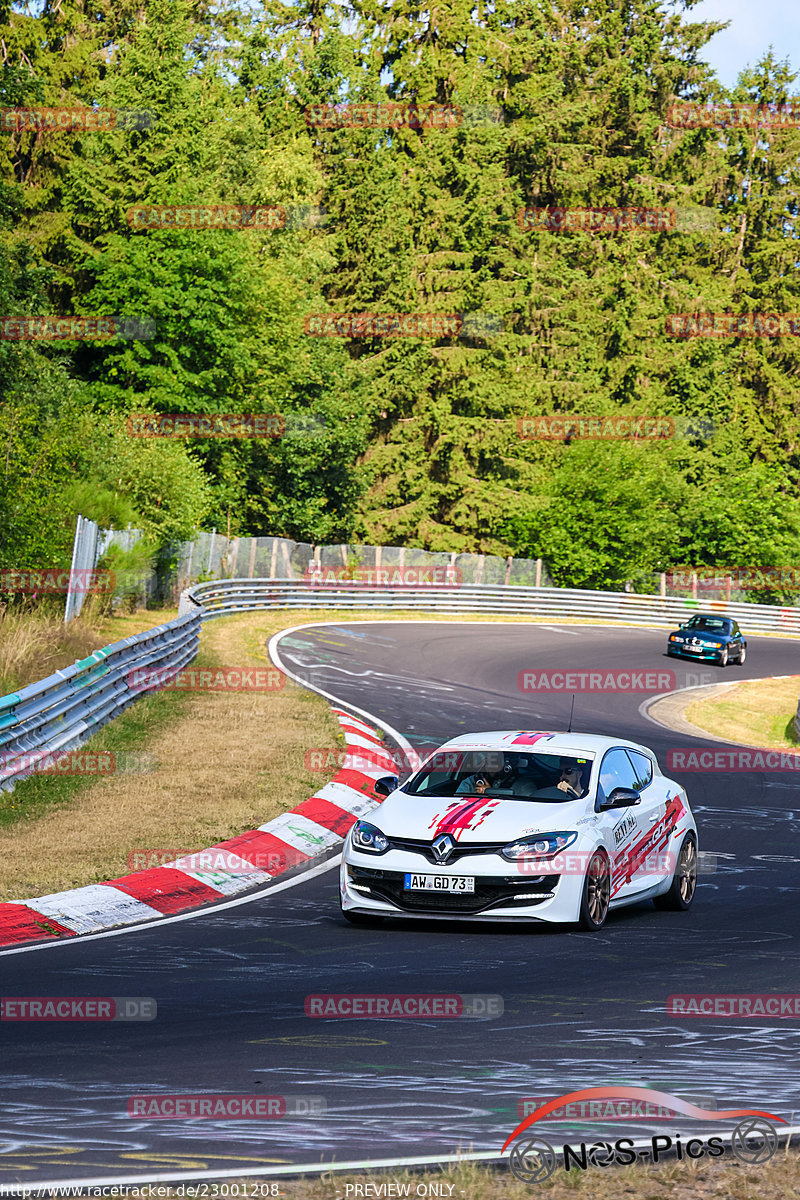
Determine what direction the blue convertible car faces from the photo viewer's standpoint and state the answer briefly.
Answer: facing the viewer and to the left of the viewer

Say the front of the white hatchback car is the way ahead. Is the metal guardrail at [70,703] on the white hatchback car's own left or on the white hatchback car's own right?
on the white hatchback car's own right

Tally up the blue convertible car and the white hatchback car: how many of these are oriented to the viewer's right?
0

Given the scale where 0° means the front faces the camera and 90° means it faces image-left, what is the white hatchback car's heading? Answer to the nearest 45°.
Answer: approximately 45°

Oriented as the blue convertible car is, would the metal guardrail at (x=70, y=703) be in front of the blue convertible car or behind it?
in front

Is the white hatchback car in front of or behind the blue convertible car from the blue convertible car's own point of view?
in front

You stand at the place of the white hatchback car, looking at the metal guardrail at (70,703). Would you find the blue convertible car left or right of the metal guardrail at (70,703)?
right

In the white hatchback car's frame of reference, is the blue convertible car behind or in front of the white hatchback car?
behind
